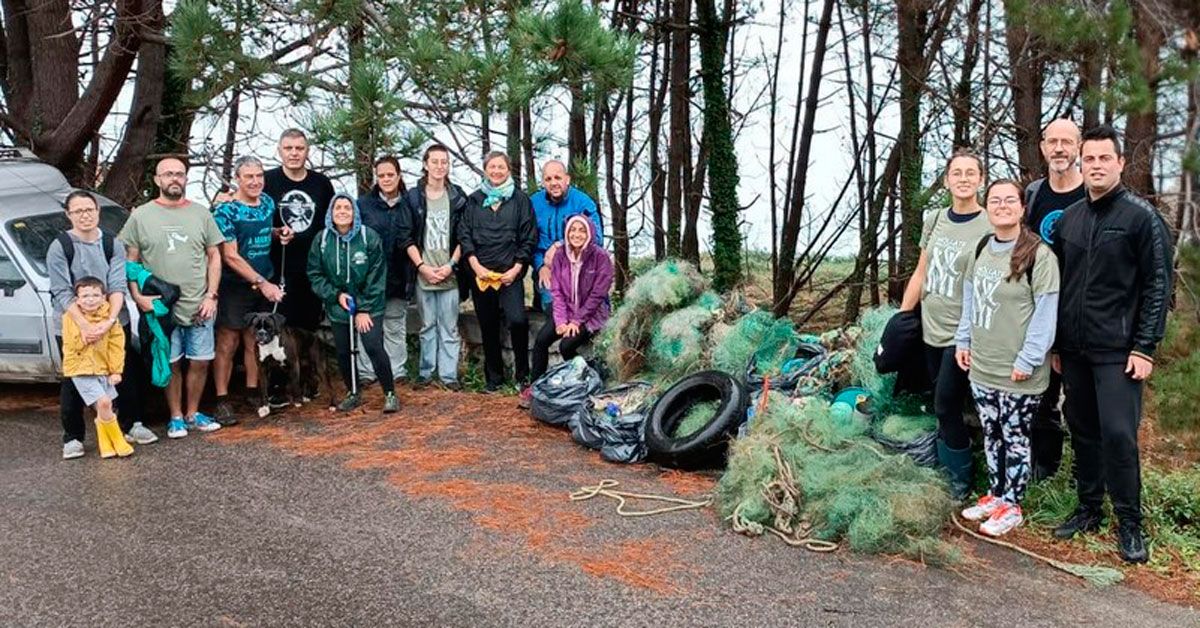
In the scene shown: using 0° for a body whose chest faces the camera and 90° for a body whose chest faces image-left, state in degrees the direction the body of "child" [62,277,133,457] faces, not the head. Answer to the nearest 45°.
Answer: approximately 0°

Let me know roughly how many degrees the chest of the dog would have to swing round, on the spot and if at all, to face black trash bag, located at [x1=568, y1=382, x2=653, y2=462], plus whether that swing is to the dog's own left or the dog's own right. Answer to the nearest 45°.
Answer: approximately 90° to the dog's own left

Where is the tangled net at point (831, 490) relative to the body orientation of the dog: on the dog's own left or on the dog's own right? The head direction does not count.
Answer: on the dog's own left

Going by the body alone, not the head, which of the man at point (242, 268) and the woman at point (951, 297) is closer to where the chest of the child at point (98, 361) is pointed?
the woman

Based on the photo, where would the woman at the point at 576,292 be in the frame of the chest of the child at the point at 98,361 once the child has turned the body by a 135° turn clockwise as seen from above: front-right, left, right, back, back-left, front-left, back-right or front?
back-right

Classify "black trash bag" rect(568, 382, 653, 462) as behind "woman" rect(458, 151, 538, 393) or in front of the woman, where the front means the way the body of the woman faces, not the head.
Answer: in front

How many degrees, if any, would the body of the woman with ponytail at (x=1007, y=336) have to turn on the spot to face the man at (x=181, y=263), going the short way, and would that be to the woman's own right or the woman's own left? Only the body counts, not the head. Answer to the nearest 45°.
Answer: approximately 45° to the woman's own right

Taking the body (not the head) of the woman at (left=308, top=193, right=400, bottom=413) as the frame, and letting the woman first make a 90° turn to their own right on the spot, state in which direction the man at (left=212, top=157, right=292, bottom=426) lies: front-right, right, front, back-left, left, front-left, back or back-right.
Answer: front
